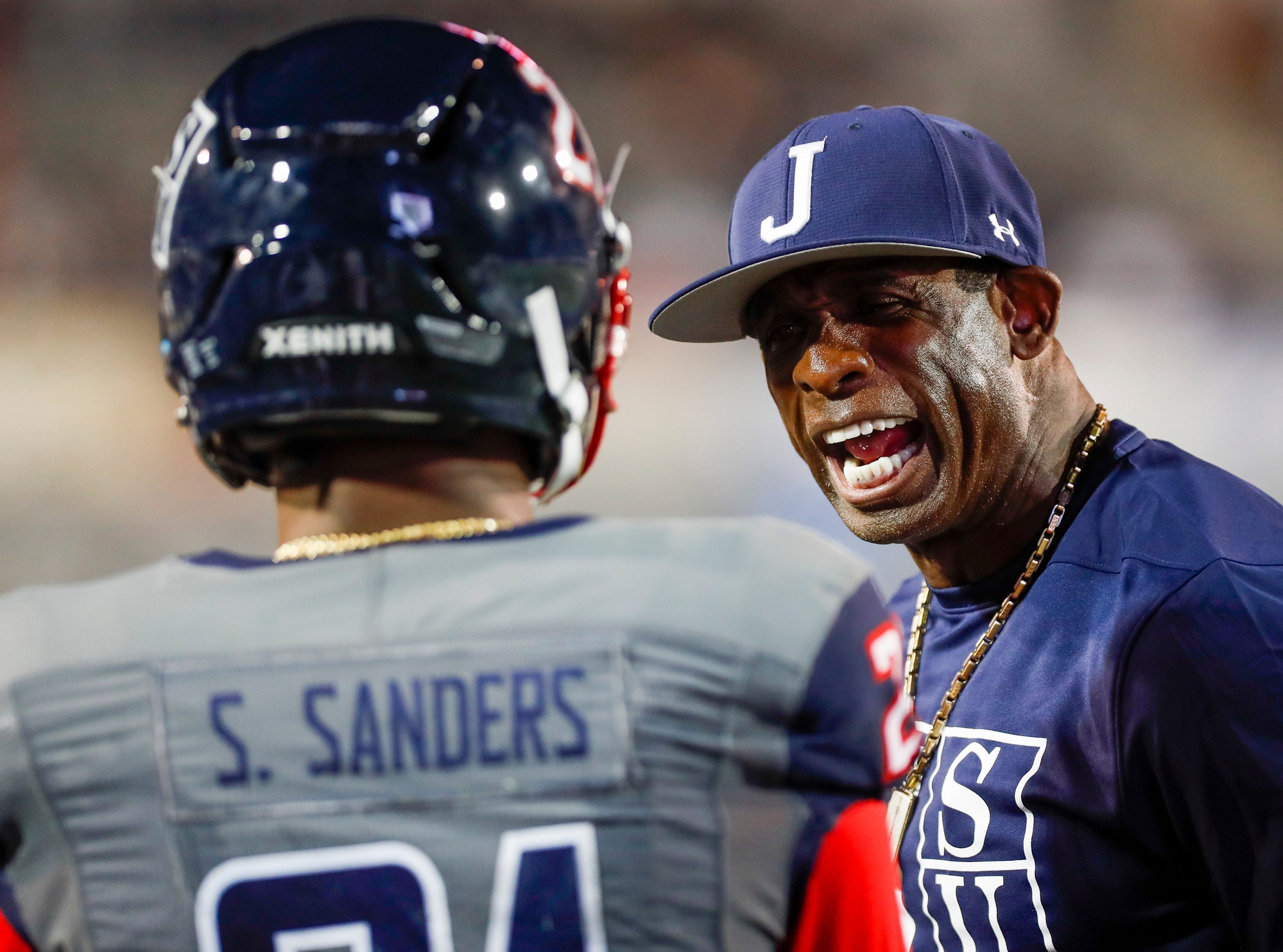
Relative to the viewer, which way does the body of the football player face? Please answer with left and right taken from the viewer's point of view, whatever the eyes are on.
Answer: facing away from the viewer

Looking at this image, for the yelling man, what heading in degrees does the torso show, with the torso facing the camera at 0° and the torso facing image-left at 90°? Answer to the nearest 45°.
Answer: approximately 45°

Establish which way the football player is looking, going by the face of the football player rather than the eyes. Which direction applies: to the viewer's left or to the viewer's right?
to the viewer's right

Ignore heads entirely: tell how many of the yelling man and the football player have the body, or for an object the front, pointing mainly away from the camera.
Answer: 1

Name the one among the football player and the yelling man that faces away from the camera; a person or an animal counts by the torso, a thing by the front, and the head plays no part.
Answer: the football player

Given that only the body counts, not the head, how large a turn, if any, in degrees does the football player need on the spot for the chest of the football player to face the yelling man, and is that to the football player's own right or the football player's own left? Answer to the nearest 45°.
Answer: approximately 45° to the football player's own right
